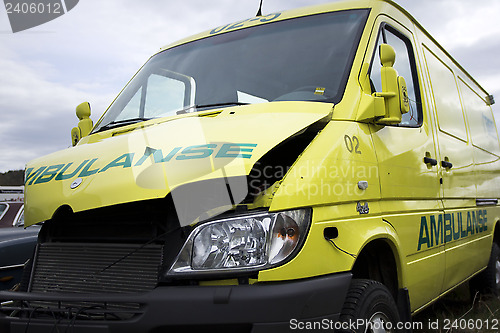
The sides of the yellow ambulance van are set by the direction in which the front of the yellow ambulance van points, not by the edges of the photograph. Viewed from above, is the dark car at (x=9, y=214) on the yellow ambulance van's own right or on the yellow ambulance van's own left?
on the yellow ambulance van's own right

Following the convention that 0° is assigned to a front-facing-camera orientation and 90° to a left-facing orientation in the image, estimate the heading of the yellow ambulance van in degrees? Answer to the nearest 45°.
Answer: approximately 45°

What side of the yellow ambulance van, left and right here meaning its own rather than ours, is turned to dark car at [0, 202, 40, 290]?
right
